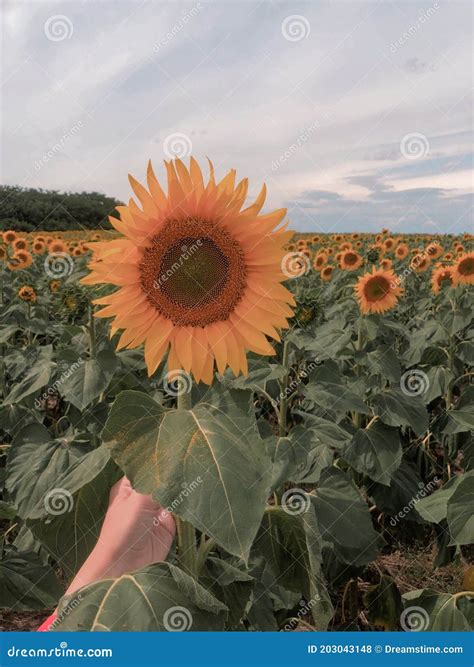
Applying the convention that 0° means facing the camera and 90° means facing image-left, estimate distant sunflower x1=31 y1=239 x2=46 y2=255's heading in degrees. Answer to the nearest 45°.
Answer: approximately 0°

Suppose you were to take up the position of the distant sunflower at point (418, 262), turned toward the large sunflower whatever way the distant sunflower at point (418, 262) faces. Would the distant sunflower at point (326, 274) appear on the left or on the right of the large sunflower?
right

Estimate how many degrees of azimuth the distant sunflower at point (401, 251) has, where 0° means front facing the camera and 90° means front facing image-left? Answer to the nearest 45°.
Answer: approximately 0°

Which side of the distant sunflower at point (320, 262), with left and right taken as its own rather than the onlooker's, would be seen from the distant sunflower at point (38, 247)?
right

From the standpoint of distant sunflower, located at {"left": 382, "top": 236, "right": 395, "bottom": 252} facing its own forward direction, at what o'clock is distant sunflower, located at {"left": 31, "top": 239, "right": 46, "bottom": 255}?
distant sunflower, located at {"left": 31, "top": 239, "right": 46, "bottom": 255} is roughly at 2 o'clock from distant sunflower, located at {"left": 382, "top": 236, "right": 395, "bottom": 252}.

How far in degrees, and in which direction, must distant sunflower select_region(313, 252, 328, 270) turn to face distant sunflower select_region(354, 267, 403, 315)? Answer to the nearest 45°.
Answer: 0° — it already faces it

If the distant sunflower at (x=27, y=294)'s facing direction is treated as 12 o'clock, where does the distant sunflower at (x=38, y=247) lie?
the distant sunflower at (x=38, y=247) is roughly at 6 o'clock from the distant sunflower at (x=27, y=294).
